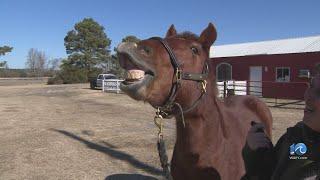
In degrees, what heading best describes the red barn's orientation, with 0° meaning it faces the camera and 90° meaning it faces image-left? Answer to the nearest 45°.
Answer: approximately 0°

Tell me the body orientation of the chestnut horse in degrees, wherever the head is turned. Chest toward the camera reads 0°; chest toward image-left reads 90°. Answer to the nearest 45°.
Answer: approximately 45°

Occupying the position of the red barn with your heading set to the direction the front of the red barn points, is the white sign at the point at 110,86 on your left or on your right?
on your right

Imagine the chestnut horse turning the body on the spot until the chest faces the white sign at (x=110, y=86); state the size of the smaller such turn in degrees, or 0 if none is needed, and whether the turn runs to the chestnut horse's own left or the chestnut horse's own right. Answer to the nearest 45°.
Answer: approximately 135° to the chestnut horse's own right
